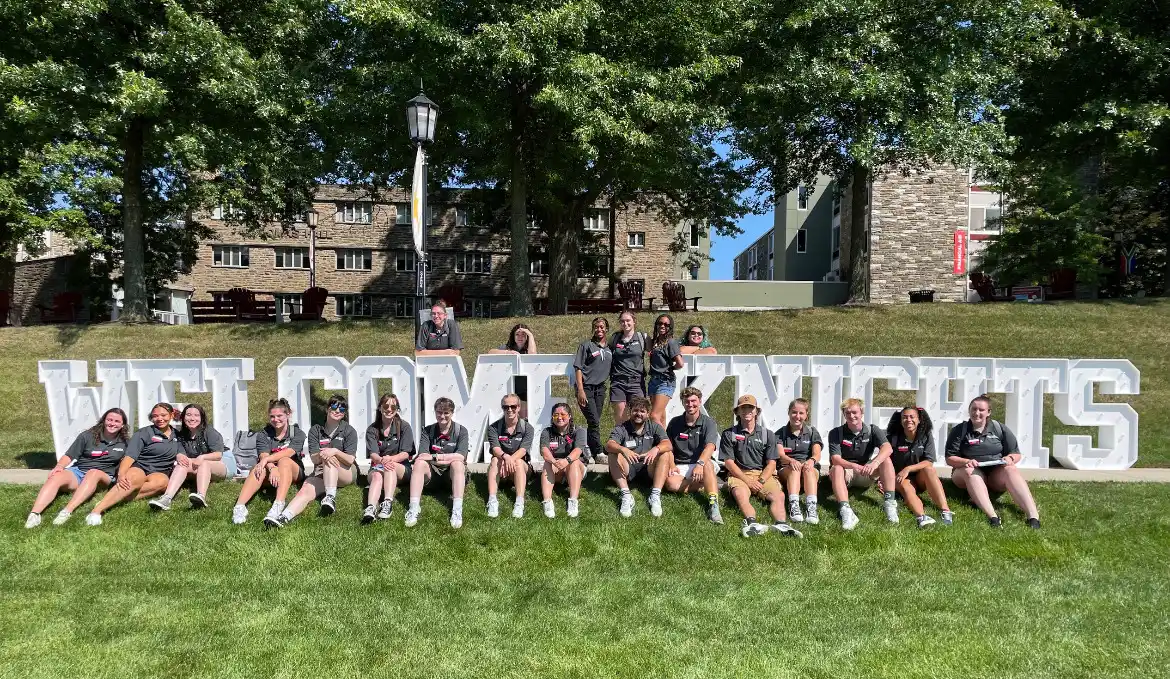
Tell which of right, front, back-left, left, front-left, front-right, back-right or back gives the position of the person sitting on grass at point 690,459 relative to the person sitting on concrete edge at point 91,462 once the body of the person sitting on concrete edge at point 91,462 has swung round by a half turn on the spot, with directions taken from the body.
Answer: right

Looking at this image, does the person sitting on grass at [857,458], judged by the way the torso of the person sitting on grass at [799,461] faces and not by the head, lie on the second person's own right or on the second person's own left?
on the second person's own left

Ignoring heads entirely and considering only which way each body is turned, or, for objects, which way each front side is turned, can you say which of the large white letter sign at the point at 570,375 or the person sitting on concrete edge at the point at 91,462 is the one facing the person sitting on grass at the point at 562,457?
the large white letter sign

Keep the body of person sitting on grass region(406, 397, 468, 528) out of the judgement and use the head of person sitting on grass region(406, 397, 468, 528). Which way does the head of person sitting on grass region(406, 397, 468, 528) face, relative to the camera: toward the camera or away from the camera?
toward the camera

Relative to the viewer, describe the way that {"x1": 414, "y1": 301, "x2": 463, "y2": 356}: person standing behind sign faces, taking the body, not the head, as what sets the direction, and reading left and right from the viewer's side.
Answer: facing the viewer

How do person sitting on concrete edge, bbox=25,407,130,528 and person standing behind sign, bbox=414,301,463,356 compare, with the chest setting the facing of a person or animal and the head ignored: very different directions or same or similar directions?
same or similar directions

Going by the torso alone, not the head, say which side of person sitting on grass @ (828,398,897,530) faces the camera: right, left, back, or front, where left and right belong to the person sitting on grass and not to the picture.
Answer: front

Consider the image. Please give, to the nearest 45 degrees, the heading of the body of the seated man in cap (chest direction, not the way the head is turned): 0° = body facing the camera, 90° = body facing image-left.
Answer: approximately 0°

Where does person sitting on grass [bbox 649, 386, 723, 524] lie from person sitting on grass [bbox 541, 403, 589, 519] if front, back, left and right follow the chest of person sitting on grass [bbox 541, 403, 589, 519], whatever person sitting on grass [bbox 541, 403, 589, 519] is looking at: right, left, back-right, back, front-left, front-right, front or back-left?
left

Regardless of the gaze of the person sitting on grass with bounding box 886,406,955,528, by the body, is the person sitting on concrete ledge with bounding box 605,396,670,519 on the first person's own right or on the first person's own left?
on the first person's own right

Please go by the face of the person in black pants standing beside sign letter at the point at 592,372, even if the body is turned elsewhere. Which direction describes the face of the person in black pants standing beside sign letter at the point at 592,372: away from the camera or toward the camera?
toward the camera

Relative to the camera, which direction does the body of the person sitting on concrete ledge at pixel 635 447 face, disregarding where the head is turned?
toward the camera

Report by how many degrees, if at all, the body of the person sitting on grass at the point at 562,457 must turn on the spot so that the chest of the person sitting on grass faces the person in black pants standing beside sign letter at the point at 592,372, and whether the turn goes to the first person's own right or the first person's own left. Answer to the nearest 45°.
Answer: approximately 180°

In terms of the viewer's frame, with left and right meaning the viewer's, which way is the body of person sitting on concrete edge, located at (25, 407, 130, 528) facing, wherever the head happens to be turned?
facing the viewer and to the left of the viewer
